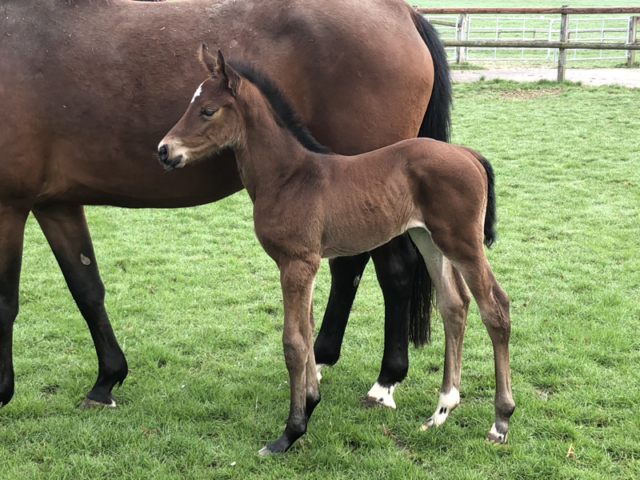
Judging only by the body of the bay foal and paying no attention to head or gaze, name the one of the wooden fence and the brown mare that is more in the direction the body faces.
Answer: the brown mare

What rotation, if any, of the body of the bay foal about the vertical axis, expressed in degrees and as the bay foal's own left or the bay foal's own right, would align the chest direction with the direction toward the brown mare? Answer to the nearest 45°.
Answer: approximately 45° to the bay foal's own right

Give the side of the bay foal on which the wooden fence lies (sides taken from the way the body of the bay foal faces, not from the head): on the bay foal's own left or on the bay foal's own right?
on the bay foal's own right

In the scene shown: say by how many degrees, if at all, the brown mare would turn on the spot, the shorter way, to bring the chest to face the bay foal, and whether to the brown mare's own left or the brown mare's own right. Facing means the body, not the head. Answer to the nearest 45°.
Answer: approximately 135° to the brown mare's own left

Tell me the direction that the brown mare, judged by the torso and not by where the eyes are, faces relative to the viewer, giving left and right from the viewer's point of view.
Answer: facing to the left of the viewer

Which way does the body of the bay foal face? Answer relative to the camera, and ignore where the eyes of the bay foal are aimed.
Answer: to the viewer's left

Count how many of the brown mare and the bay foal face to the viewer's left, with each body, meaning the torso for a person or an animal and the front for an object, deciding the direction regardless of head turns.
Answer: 2

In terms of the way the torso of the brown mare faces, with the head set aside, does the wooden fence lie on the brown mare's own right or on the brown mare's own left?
on the brown mare's own right
